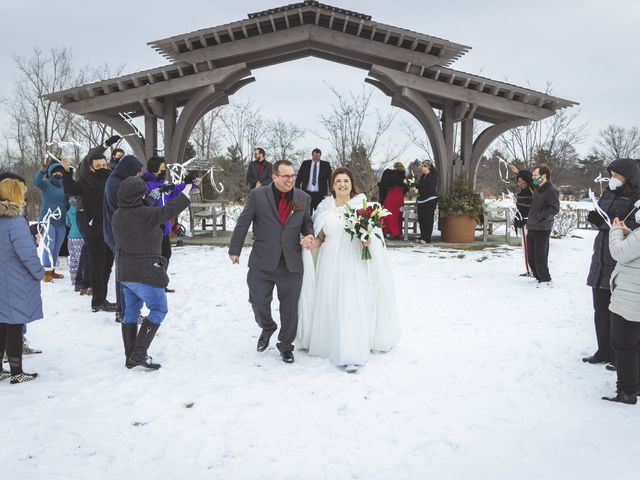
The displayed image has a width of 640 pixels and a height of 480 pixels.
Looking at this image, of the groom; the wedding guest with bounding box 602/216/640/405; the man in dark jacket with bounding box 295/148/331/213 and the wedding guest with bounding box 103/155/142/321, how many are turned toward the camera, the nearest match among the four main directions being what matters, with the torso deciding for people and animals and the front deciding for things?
2

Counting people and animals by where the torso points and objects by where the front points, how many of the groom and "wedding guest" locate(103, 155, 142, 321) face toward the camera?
1

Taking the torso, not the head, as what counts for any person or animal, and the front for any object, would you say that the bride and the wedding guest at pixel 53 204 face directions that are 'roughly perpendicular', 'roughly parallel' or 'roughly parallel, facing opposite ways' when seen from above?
roughly perpendicular

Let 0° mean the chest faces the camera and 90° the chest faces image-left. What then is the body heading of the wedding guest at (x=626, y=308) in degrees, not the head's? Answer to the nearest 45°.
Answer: approximately 90°

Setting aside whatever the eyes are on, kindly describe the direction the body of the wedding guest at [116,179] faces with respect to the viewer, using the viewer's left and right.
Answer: facing to the right of the viewer

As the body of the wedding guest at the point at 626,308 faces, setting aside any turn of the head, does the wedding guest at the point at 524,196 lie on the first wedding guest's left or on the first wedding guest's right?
on the first wedding guest's right

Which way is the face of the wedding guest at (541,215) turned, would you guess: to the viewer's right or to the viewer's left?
to the viewer's left

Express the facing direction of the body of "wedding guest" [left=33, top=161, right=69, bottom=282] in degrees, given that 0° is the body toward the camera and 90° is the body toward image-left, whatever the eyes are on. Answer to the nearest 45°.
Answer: approximately 315°

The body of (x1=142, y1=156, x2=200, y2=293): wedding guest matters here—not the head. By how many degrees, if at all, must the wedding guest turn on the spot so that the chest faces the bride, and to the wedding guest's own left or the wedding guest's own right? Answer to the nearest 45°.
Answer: approximately 45° to the wedding guest's own right

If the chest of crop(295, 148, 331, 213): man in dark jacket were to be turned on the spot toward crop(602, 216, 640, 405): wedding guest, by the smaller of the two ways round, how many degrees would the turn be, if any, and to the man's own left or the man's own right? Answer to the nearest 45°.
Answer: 0° — they already face them

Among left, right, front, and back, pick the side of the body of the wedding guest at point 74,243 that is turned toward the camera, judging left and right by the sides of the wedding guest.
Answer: right
